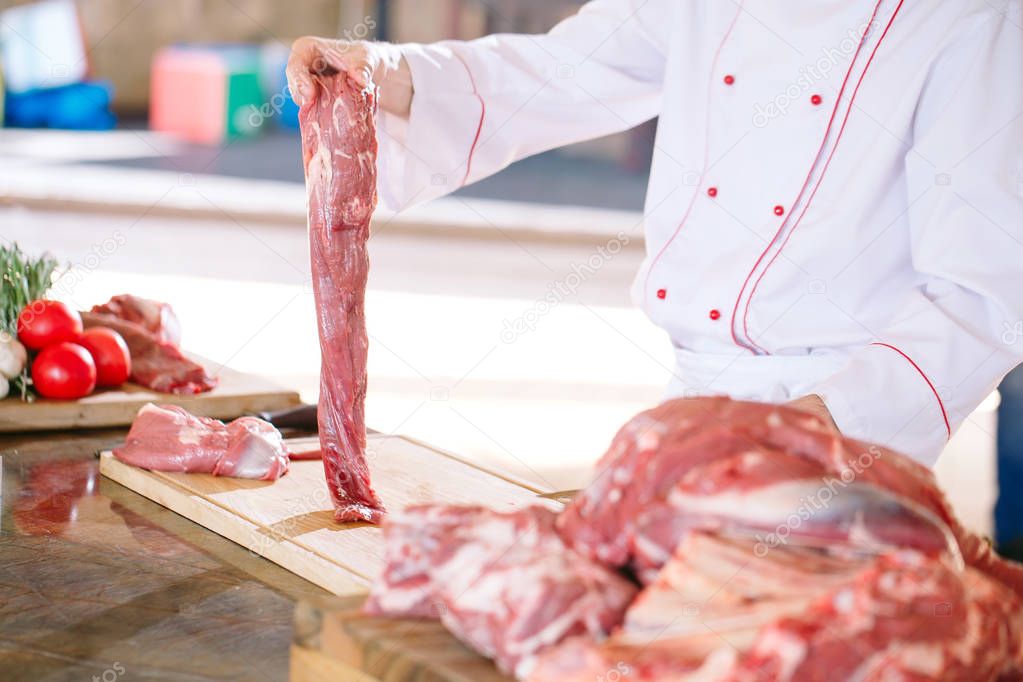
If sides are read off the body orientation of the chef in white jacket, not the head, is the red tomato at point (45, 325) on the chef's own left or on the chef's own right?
on the chef's own right

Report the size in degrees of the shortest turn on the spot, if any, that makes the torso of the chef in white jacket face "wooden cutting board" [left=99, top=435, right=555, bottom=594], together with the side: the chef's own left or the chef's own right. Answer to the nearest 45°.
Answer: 0° — they already face it

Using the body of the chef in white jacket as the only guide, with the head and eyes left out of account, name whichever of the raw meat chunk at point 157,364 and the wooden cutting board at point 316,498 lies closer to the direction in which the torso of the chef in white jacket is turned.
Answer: the wooden cutting board

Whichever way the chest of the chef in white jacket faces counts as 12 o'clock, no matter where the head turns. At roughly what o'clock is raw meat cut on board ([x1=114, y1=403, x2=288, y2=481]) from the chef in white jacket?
The raw meat cut on board is roughly at 1 o'clock from the chef in white jacket.

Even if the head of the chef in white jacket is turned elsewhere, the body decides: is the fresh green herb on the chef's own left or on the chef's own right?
on the chef's own right

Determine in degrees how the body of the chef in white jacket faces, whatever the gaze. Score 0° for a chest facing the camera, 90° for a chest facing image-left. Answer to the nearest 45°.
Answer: approximately 45°

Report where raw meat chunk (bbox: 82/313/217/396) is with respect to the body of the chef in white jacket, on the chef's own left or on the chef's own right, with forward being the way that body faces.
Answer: on the chef's own right

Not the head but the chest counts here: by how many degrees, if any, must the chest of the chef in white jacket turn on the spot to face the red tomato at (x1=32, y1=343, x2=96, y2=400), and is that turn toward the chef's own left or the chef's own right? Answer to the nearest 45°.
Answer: approximately 45° to the chef's own right

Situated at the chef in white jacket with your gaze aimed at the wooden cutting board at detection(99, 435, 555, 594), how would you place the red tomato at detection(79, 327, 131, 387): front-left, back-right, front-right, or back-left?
front-right

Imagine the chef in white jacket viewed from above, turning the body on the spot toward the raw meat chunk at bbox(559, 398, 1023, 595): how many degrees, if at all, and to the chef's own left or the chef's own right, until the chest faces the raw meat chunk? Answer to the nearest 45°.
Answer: approximately 45° to the chef's own left

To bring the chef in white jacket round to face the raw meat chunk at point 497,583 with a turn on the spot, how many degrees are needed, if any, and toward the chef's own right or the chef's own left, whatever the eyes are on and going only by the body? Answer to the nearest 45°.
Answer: approximately 45° to the chef's own left

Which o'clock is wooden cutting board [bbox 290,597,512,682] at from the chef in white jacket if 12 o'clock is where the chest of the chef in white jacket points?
The wooden cutting board is roughly at 11 o'clock from the chef in white jacket.
